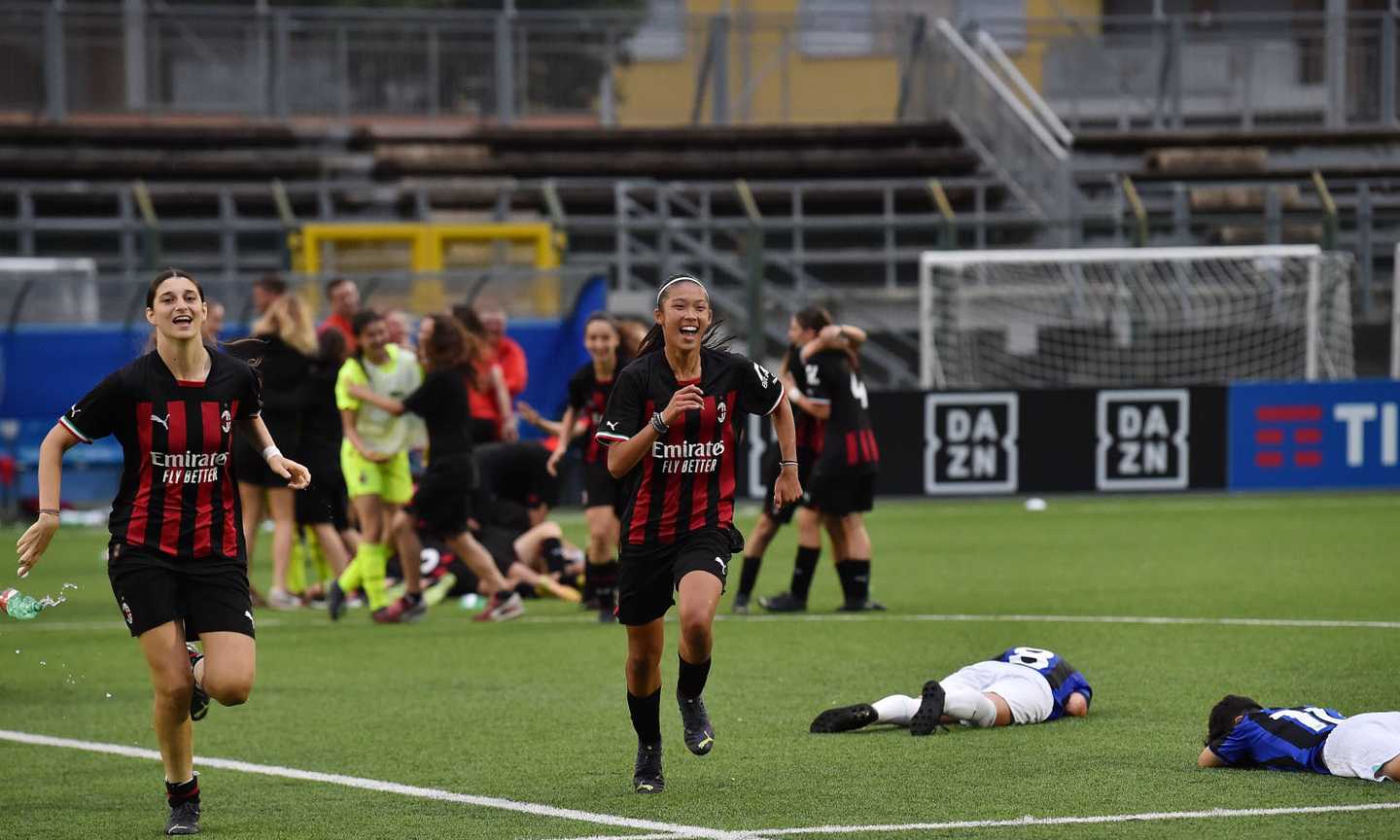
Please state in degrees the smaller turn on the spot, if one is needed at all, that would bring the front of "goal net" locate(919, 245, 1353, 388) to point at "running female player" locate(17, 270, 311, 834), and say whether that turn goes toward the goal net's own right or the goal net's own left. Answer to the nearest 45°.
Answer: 0° — it already faces them

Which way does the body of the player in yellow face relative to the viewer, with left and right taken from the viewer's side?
facing the viewer and to the right of the viewer

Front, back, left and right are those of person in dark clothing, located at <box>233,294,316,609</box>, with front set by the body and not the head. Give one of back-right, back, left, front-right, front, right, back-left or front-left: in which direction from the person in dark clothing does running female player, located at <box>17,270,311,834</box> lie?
back-left

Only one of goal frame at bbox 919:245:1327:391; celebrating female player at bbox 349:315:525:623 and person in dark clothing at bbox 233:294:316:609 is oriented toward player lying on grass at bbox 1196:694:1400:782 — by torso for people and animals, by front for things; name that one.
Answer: the goal frame

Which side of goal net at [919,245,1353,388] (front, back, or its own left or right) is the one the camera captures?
front

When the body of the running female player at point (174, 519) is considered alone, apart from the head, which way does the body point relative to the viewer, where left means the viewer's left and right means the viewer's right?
facing the viewer

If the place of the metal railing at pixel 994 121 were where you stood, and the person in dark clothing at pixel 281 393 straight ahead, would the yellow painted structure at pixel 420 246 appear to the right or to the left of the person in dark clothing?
right

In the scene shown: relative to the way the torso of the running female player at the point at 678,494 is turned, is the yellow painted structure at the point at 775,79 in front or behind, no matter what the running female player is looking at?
behind

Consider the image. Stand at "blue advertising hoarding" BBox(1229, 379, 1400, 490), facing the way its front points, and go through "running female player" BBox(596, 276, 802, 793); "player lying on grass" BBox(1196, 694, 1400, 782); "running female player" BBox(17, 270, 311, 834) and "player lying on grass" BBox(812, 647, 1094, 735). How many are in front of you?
4

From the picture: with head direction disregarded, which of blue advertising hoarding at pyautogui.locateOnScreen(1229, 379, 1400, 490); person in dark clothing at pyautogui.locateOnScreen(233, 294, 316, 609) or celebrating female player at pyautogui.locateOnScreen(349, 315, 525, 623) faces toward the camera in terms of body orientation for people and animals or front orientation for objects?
the blue advertising hoarding

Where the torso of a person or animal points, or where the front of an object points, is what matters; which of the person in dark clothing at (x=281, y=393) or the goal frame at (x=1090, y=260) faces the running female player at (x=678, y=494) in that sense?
the goal frame

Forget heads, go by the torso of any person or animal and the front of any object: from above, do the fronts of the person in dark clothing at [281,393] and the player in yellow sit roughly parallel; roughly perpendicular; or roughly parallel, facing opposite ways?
roughly parallel, facing opposite ways

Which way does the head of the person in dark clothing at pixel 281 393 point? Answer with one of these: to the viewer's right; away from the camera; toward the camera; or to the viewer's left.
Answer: away from the camera

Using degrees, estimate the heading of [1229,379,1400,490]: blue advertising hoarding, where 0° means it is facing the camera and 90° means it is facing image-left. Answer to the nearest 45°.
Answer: approximately 0°

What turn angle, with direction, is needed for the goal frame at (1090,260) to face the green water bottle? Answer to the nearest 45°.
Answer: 0° — it already faces it
